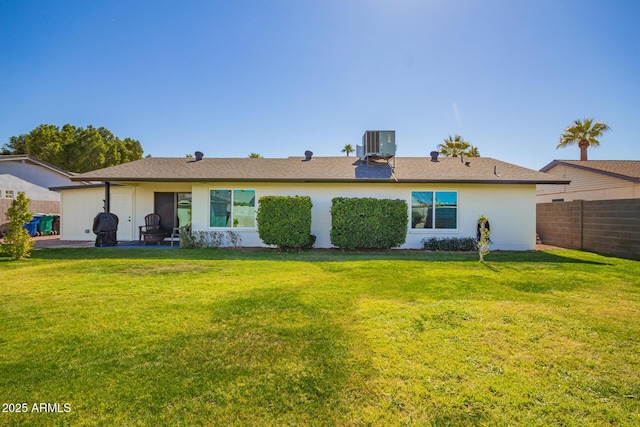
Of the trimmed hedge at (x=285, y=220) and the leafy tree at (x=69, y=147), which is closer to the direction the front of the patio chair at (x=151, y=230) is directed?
the trimmed hedge

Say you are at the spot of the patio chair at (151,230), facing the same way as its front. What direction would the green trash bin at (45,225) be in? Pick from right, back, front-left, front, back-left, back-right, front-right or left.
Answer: back-right

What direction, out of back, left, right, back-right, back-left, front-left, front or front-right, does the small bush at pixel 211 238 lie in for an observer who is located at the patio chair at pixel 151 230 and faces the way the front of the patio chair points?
front-left

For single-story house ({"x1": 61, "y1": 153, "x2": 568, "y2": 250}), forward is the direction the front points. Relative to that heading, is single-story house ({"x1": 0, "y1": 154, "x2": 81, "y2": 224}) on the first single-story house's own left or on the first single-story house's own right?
on the first single-story house's own left

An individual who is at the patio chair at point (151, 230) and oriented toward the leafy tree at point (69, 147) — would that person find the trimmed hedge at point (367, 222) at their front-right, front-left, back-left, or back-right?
back-right

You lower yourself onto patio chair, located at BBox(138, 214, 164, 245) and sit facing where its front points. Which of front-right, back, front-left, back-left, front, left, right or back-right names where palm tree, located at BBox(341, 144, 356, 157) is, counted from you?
back-left

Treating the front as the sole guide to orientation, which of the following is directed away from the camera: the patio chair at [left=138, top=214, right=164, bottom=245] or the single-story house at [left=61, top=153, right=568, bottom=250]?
the single-story house

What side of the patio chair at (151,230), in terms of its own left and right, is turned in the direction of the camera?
front

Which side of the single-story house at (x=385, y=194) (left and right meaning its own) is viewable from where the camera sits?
back

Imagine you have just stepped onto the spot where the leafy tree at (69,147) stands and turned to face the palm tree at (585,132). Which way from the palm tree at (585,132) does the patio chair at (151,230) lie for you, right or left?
right

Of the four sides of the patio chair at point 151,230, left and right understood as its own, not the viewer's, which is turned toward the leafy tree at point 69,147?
back

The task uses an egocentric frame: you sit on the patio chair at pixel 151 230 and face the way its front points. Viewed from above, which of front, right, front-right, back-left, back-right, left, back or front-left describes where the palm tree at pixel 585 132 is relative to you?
left
